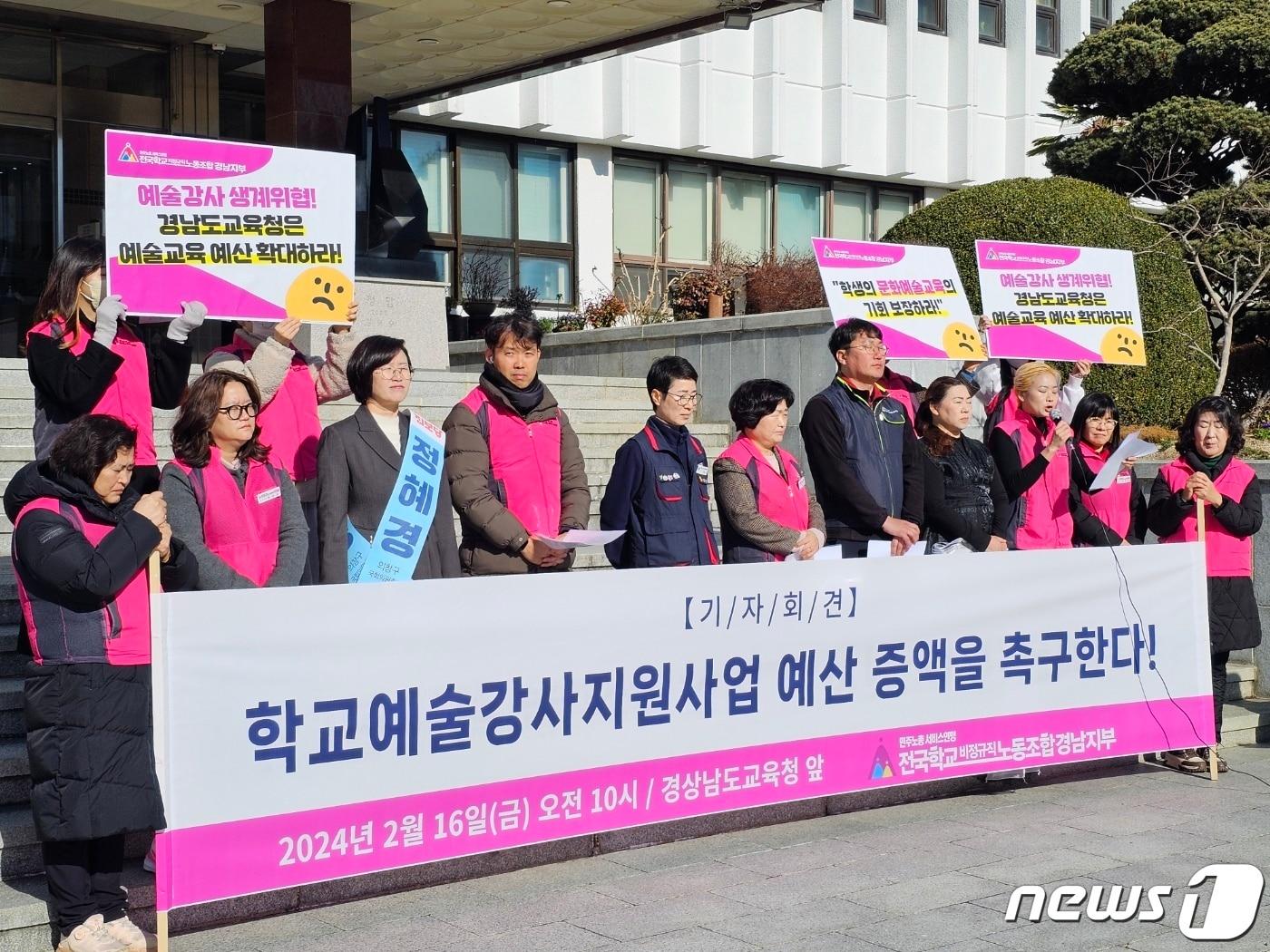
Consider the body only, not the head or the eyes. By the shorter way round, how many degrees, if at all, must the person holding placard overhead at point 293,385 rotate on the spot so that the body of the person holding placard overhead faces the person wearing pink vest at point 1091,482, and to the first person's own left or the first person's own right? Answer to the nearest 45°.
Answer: approximately 45° to the first person's own left

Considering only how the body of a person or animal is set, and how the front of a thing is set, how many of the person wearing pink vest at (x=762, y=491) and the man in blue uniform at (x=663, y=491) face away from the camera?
0

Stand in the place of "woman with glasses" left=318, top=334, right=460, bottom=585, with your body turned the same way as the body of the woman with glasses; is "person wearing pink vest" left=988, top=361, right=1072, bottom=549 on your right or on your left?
on your left

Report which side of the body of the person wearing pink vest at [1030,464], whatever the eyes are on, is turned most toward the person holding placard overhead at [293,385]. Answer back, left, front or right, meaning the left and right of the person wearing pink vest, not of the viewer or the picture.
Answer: right

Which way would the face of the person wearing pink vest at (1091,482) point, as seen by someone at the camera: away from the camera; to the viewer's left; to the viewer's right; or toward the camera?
toward the camera

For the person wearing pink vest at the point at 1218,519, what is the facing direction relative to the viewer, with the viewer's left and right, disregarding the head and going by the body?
facing the viewer

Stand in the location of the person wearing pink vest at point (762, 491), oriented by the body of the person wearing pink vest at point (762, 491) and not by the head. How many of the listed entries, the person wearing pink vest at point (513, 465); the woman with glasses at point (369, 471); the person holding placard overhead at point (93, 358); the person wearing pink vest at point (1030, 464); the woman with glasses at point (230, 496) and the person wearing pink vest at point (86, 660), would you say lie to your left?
1

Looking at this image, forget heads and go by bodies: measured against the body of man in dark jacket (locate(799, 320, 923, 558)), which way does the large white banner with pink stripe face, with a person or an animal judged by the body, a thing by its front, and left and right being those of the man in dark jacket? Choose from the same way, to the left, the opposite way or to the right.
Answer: the same way

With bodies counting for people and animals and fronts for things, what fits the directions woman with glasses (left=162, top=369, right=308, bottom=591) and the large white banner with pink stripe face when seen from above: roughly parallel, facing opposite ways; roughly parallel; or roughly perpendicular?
roughly parallel

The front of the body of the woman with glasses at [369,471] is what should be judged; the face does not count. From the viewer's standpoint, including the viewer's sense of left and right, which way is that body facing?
facing the viewer and to the right of the viewer

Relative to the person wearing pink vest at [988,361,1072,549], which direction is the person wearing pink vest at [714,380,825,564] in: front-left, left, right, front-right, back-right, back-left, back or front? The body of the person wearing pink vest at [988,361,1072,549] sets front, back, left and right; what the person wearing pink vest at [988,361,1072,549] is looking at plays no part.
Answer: right

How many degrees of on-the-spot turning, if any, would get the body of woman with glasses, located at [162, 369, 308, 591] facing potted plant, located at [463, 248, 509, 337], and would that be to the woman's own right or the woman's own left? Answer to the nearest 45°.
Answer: approximately 135° to the woman's own left

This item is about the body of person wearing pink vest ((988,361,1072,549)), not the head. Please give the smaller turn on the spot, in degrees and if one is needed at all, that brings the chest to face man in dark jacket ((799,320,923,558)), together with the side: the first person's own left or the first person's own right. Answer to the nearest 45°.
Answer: approximately 90° to the first person's own right

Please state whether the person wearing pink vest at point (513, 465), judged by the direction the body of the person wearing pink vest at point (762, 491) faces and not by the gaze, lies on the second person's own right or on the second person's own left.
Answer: on the second person's own right

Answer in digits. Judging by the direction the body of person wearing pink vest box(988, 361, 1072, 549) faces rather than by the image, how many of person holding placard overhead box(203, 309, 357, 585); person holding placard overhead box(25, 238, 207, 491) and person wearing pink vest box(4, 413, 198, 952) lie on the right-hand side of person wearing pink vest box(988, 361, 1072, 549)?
3

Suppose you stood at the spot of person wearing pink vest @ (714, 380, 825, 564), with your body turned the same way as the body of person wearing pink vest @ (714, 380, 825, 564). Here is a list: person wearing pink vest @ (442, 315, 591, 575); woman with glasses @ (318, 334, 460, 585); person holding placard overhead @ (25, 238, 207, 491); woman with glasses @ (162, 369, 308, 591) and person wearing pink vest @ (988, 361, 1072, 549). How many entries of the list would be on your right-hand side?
4

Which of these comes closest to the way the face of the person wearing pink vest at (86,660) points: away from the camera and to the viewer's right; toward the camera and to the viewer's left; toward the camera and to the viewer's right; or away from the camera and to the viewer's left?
toward the camera and to the viewer's right

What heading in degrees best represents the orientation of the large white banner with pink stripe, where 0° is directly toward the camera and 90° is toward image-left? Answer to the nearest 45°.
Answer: approximately 315°

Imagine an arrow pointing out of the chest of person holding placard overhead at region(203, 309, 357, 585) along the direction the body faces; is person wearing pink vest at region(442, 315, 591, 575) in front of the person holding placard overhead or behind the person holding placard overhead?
in front
